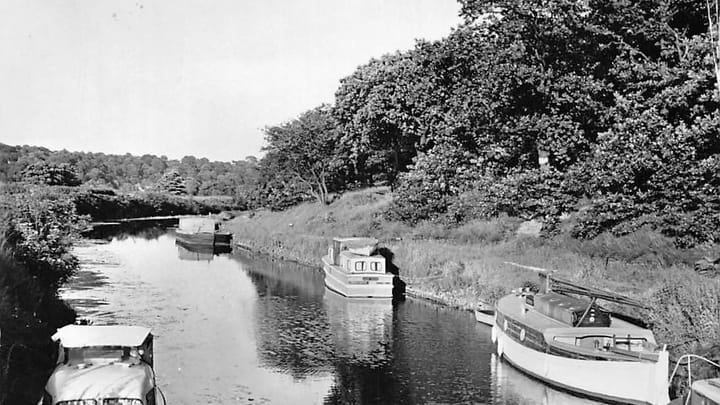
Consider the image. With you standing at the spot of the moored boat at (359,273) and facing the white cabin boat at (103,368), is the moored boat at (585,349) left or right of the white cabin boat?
left

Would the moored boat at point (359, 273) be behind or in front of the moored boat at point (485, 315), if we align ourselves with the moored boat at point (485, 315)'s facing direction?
in front

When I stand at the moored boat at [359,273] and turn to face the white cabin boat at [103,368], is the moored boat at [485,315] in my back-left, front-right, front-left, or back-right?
front-left

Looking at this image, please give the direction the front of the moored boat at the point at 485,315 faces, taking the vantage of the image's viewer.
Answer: facing away from the viewer and to the left of the viewer

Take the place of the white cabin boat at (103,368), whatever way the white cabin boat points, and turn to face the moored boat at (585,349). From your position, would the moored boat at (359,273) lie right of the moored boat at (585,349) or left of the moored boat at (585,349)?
left
